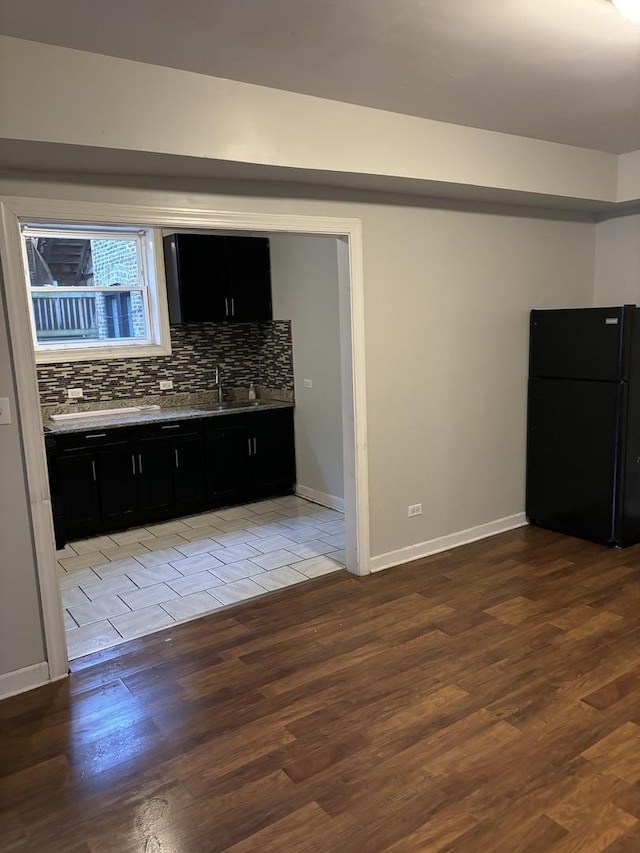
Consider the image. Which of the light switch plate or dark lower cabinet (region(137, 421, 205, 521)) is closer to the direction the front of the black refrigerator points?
the light switch plate

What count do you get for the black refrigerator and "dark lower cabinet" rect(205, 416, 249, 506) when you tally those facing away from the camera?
0

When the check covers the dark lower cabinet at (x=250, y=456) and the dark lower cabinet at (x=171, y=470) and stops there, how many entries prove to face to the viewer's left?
0

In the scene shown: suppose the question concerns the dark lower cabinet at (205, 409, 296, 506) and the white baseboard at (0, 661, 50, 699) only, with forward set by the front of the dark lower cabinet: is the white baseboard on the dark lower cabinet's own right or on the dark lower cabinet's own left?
on the dark lower cabinet's own right

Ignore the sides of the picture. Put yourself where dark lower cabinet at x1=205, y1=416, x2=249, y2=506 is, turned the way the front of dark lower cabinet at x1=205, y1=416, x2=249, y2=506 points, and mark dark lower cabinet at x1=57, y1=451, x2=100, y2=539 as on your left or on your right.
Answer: on your right

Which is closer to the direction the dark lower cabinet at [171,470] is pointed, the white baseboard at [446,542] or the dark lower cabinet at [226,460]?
the white baseboard

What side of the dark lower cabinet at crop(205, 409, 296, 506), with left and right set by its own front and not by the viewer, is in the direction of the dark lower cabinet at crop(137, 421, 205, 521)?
right

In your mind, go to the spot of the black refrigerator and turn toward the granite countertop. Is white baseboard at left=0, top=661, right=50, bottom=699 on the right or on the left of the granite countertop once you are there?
left

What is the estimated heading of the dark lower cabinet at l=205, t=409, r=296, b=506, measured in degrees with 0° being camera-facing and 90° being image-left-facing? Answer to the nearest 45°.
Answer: approximately 315°

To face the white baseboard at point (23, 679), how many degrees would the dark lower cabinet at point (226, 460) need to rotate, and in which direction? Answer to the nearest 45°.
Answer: approximately 45° to its right

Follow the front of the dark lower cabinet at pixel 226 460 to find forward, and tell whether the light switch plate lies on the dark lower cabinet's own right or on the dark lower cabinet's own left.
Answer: on the dark lower cabinet's own right
